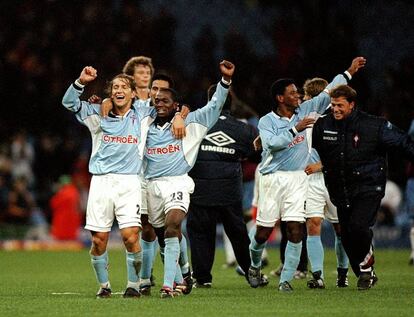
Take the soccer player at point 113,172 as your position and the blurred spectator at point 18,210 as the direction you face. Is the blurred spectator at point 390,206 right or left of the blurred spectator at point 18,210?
right

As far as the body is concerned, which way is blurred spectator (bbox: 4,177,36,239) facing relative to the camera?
toward the camera

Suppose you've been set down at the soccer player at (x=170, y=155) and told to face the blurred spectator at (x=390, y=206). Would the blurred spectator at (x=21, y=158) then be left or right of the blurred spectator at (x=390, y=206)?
left

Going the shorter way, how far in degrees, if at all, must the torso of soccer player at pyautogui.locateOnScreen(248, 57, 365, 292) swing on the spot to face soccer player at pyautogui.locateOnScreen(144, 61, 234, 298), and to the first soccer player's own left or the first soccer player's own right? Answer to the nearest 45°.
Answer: approximately 90° to the first soccer player's own right

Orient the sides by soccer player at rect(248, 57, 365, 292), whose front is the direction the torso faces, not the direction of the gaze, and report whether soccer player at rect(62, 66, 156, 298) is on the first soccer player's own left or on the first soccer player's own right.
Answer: on the first soccer player's own right

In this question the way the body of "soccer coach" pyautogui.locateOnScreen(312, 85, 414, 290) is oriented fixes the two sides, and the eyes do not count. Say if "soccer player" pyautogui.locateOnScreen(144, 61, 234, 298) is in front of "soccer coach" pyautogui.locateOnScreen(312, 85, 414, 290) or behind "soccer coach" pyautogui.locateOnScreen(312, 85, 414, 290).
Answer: in front

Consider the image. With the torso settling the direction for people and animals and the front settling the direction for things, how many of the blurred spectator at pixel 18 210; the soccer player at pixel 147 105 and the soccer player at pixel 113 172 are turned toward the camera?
3

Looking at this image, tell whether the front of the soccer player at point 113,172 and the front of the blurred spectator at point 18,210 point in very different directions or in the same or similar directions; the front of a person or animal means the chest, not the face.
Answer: same or similar directions

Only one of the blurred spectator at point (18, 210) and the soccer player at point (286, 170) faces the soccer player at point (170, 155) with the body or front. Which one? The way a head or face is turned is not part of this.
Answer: the blurred spectator

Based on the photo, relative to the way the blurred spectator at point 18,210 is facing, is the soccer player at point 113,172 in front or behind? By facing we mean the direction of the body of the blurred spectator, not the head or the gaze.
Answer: in front

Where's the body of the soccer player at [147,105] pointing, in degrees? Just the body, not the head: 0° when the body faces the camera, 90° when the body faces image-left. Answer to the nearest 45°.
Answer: approximately 0°

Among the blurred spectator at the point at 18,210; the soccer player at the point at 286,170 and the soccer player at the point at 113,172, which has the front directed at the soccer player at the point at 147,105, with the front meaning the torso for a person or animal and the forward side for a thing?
the blurred spectator

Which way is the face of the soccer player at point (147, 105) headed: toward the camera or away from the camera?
toward the camera

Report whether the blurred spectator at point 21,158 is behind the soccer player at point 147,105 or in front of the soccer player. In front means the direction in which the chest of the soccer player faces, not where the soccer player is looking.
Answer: behind

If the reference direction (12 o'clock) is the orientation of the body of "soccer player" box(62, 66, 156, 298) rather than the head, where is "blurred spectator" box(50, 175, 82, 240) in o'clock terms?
The blurred spectator is roughly at 6 o'clock from the soccer player.
